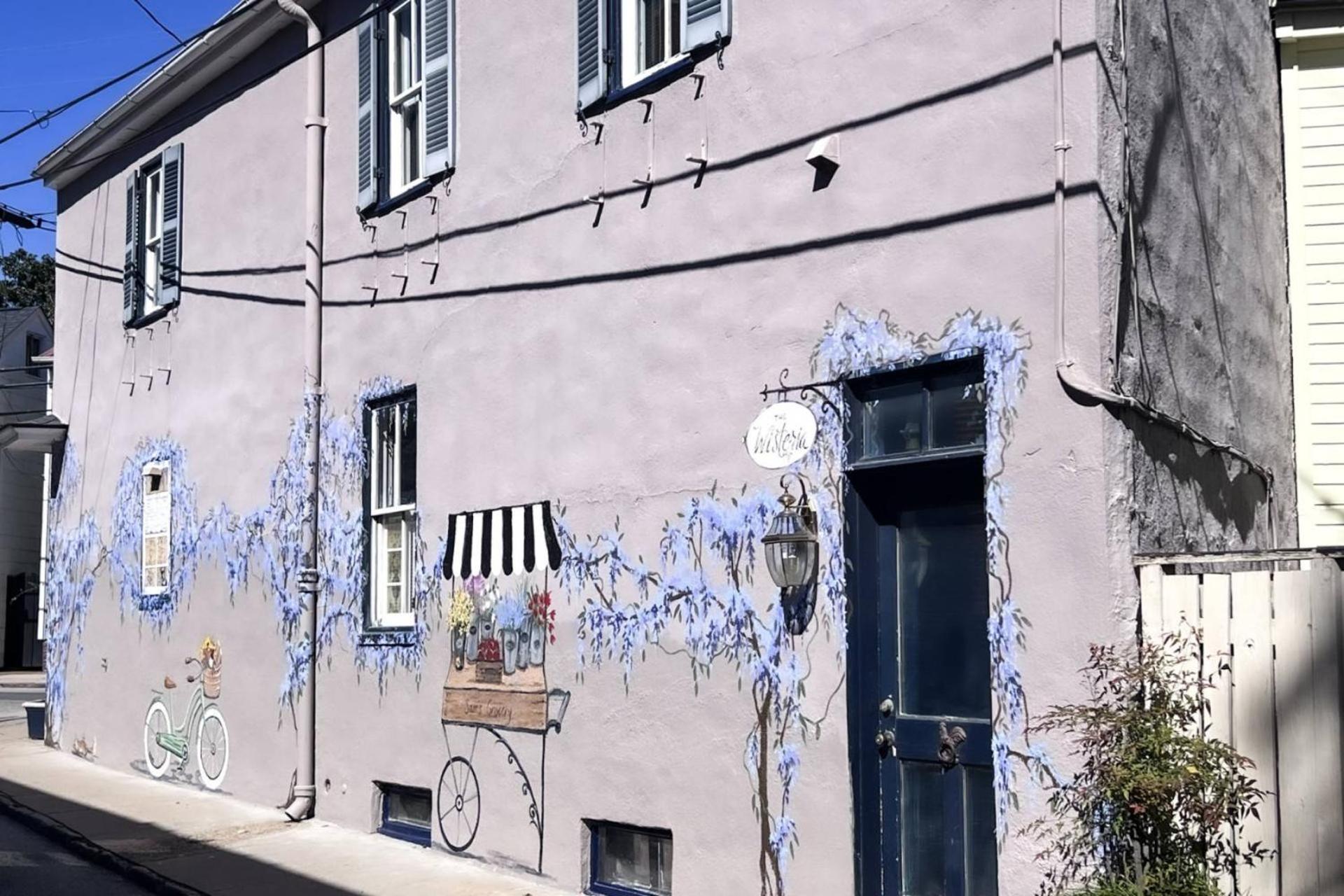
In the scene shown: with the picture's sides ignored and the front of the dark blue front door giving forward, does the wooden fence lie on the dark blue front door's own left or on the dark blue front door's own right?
on the dark blue front door's own left

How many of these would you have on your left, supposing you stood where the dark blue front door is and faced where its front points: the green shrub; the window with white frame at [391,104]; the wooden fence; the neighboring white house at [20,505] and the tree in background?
2

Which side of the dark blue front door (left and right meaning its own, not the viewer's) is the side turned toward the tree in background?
right

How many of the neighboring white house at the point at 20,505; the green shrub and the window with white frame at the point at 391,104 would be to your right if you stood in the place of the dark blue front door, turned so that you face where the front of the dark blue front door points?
2

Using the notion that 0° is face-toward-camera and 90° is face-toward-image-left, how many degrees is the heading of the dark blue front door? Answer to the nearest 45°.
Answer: approximately 45°

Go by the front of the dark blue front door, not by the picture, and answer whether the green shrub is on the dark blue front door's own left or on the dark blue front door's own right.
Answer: on the dark blue front door's own left

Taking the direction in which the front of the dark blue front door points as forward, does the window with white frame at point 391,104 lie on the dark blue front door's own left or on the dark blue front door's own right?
on the dark blue front door's own right
